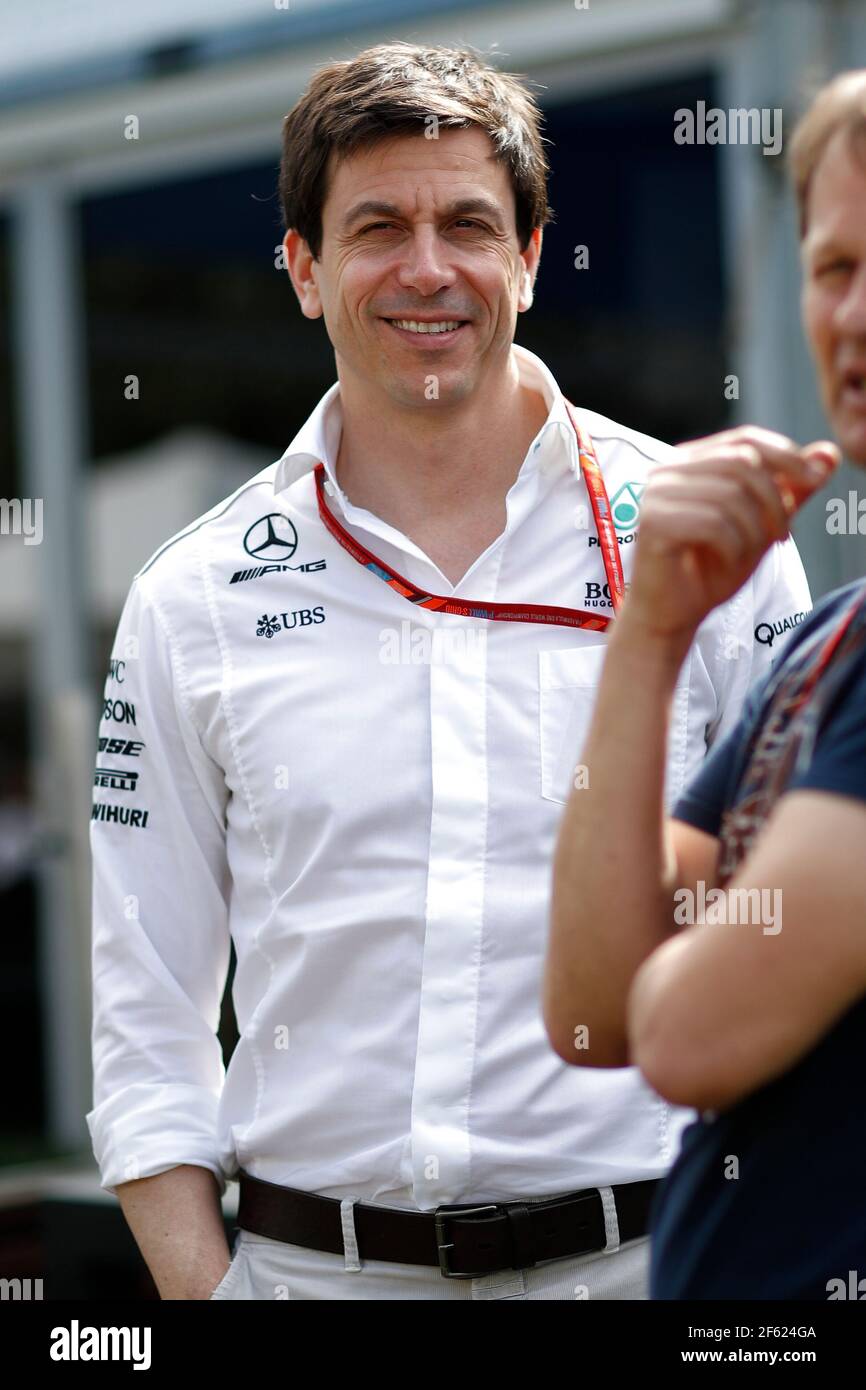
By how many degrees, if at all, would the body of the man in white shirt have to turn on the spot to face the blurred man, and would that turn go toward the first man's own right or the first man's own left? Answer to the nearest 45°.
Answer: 0° — they already face them

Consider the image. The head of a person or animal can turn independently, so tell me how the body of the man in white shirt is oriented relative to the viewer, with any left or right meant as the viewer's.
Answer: facing the viewer

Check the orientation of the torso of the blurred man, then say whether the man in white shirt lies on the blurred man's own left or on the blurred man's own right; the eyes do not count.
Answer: on the blurred man's own right

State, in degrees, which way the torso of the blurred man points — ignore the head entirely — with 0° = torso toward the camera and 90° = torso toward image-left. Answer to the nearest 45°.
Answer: approximately 45°

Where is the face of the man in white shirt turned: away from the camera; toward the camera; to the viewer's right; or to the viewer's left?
toward the camera

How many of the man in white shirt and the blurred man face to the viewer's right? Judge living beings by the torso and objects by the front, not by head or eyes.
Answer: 0
